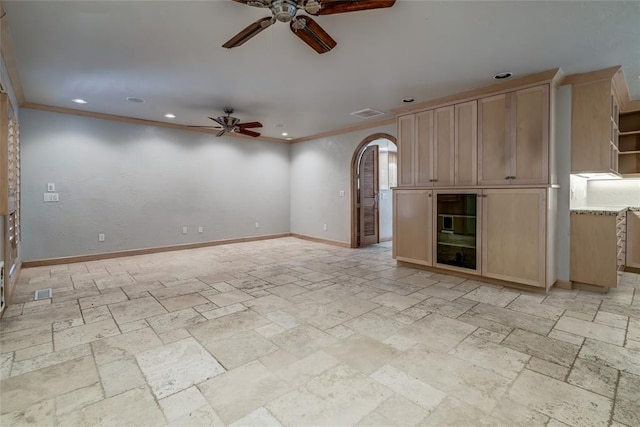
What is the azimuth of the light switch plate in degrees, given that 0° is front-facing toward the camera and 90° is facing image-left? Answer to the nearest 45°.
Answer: approximately 0°

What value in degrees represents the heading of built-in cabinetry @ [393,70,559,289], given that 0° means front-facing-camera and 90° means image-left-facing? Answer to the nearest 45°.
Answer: approximately 45°

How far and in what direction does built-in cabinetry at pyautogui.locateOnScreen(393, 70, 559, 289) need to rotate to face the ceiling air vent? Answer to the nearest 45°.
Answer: approximately 45° to its right

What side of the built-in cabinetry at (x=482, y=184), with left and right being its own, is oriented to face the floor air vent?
front

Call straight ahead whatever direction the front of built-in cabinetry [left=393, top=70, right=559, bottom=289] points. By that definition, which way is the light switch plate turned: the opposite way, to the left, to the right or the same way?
to the left

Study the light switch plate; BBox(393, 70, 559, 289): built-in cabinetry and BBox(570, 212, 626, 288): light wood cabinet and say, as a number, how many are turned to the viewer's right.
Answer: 1
